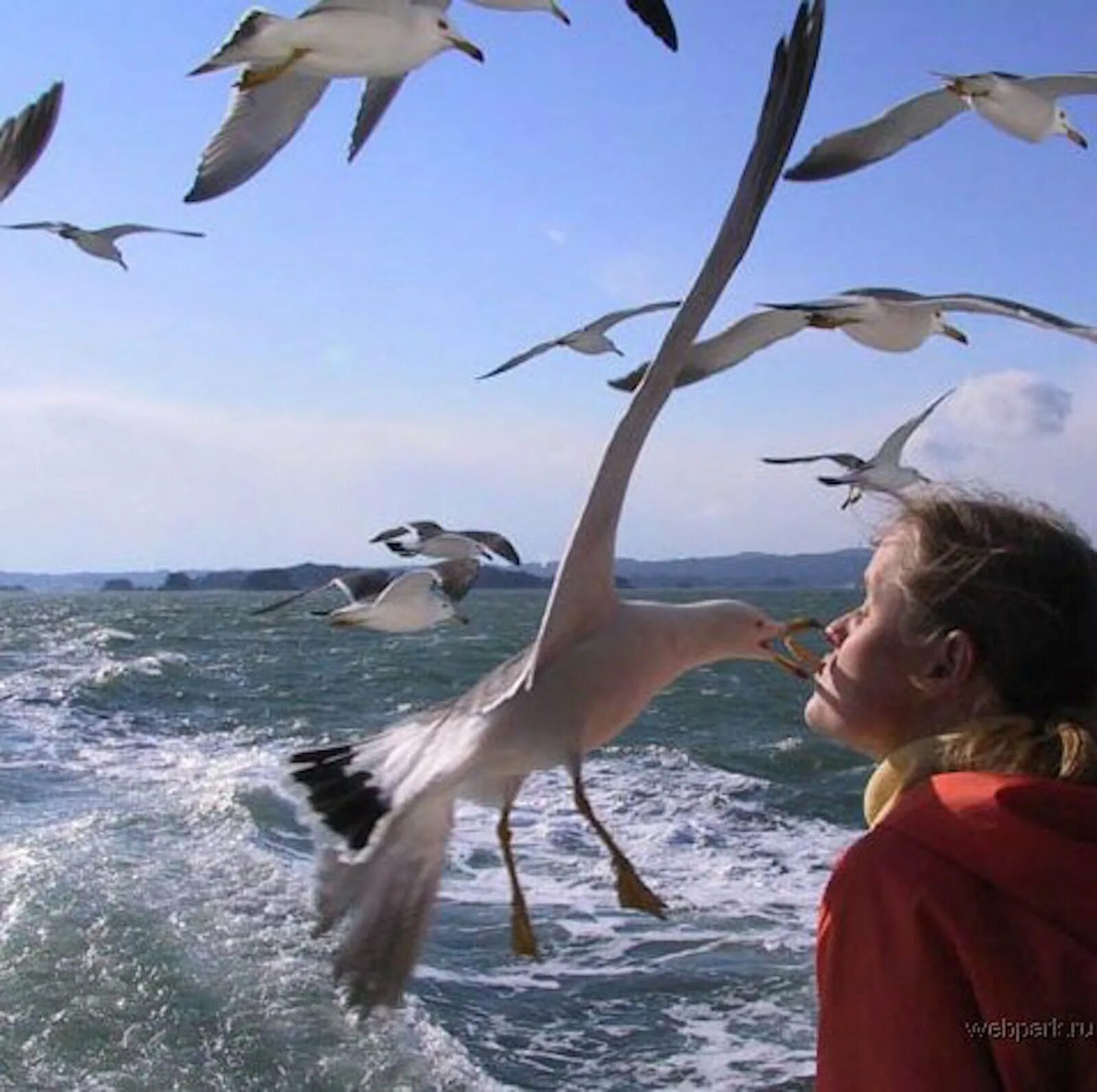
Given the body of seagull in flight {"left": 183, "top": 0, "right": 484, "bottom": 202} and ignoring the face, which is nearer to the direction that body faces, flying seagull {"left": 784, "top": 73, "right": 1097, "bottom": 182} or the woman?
the flying seagull

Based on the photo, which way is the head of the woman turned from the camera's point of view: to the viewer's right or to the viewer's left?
to the viewer's left

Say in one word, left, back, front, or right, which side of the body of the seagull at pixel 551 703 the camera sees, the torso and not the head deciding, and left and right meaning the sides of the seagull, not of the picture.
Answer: right

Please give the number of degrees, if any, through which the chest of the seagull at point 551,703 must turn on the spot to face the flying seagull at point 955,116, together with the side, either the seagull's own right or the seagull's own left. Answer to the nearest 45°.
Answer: approximately 90° to the seagull's own left

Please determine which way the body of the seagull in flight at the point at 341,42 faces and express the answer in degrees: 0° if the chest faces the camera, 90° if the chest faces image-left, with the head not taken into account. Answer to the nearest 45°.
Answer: approximately 270°

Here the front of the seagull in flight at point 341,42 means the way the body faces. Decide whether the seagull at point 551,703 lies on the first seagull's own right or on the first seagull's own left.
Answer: on the first seagull's own right

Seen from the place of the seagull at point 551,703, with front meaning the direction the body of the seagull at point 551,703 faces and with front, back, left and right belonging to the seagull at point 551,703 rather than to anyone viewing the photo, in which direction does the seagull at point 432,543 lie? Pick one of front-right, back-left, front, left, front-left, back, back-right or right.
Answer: left

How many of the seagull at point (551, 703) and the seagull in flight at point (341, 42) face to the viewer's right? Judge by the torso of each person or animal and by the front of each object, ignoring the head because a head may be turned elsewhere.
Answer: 2

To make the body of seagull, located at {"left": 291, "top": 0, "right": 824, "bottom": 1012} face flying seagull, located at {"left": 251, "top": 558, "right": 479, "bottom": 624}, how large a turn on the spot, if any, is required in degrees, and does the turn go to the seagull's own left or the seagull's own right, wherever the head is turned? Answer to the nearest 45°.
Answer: approximately 90° to the seagull's own left

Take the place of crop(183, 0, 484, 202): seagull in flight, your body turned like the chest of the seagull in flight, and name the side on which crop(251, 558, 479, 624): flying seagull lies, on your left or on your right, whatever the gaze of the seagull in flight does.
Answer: on your left
